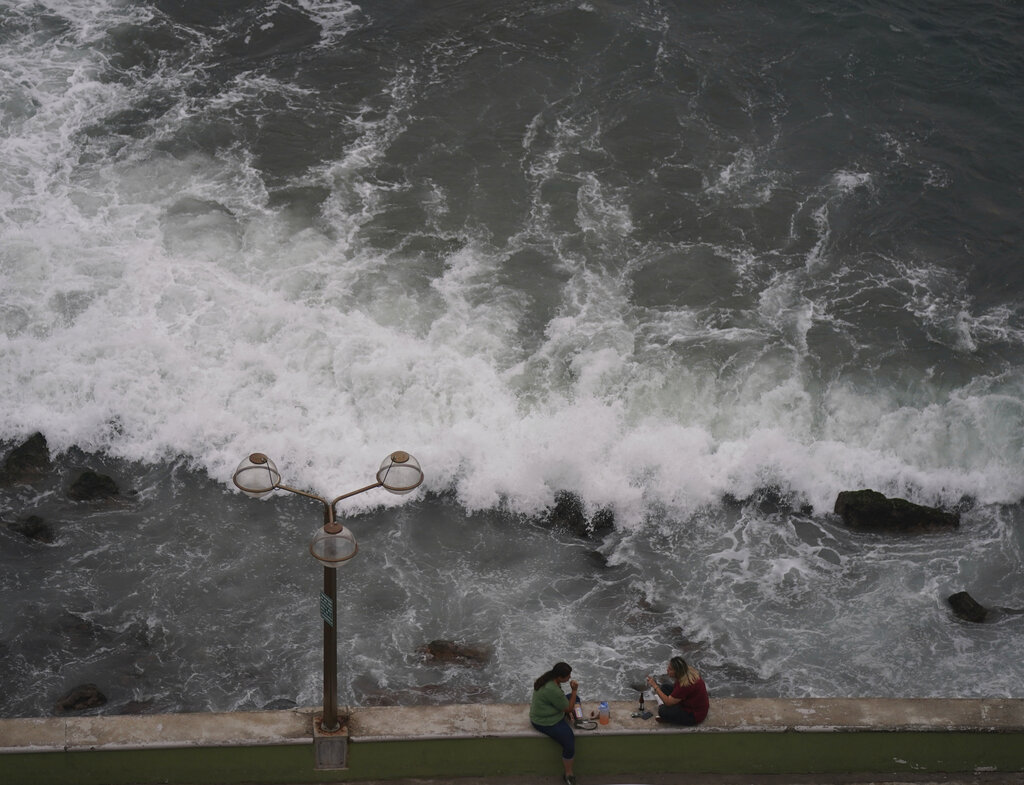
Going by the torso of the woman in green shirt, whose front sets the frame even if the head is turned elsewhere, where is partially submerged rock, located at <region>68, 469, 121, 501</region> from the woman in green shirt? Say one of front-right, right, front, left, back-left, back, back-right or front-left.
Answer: back-left

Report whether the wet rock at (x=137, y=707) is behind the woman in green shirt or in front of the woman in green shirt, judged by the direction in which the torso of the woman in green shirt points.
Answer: behind

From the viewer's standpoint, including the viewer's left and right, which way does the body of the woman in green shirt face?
facing to the right of the viewer

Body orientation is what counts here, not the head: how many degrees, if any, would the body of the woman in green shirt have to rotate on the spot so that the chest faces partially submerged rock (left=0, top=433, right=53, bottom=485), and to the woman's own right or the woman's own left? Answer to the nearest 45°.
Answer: approximately 135° to the woman's own left

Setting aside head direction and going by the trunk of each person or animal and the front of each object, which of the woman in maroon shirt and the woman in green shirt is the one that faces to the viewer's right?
the woman in green shirt

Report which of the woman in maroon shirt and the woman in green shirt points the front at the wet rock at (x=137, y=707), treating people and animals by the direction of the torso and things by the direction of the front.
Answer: the woman in maroon shirt

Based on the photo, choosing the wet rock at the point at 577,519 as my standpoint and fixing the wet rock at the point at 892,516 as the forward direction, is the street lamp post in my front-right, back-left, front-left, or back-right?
back-right

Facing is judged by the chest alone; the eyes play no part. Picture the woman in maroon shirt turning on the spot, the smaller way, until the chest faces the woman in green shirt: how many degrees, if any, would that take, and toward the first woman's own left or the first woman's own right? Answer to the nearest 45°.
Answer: approximately 45° to the first woman's own left

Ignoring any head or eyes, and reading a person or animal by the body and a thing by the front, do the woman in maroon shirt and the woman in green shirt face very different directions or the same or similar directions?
very different directions

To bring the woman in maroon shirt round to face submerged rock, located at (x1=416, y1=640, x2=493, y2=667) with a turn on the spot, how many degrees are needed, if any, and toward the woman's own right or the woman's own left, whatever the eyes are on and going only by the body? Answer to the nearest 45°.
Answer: approximately 45° to the woman's own right

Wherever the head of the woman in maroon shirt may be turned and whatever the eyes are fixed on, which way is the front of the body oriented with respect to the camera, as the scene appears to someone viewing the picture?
to the viewer's left

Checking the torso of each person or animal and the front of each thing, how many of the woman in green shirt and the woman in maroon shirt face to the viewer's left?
1
